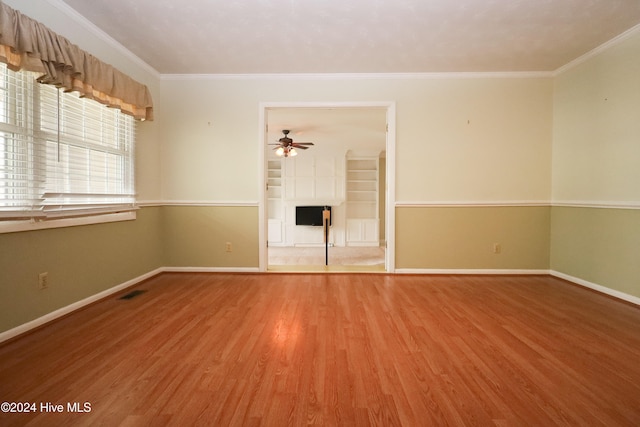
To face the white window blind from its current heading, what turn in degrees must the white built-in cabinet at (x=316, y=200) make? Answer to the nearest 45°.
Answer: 0° — it already faces it

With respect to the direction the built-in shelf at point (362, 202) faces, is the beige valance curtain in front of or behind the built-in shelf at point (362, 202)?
in front

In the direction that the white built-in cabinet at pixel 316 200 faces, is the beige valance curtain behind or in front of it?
in front

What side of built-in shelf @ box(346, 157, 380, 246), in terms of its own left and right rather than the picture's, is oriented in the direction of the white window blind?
front

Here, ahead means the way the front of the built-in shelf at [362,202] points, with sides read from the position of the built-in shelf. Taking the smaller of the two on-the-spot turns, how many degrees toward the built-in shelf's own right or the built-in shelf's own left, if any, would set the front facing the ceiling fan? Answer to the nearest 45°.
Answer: approximately 45° to the built-in shelf's own right

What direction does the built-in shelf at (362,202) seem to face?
toward the camera

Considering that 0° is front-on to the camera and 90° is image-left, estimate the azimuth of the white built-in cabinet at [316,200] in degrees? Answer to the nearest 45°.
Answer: approximately 0°
